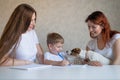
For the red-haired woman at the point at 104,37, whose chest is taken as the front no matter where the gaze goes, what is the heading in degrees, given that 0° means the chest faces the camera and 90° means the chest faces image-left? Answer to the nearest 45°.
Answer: approximately 45°

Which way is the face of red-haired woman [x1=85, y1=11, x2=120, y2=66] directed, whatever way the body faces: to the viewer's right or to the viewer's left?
to the viewer's left
